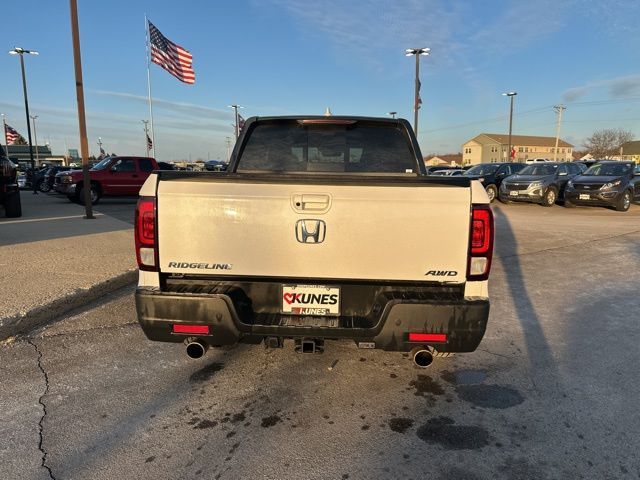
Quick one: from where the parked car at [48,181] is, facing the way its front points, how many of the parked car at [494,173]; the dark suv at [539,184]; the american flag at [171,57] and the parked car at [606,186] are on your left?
4

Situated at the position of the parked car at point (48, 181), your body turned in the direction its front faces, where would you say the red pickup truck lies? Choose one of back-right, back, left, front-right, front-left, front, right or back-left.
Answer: front-left

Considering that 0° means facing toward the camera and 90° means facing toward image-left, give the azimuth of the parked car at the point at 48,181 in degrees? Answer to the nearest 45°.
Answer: approximately 45°

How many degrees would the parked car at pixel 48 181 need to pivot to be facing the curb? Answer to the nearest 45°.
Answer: approximately 45° to its left

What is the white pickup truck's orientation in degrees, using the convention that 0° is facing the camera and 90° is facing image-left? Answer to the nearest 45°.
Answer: approximately 180°

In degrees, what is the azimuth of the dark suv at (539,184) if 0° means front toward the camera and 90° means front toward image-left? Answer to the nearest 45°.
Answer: approximately 45°

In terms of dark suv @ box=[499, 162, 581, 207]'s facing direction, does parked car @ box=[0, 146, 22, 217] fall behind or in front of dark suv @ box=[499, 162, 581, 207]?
in front

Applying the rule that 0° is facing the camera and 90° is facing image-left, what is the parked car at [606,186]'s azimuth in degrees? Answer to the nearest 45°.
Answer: approximately 45°

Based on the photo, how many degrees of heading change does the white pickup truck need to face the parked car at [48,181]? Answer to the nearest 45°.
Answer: approximately 45° to its left
